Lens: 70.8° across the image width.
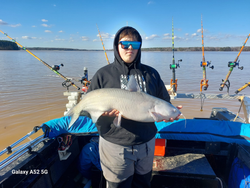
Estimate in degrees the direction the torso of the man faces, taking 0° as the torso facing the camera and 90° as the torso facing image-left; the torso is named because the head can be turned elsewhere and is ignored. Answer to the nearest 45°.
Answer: approximately 0°
